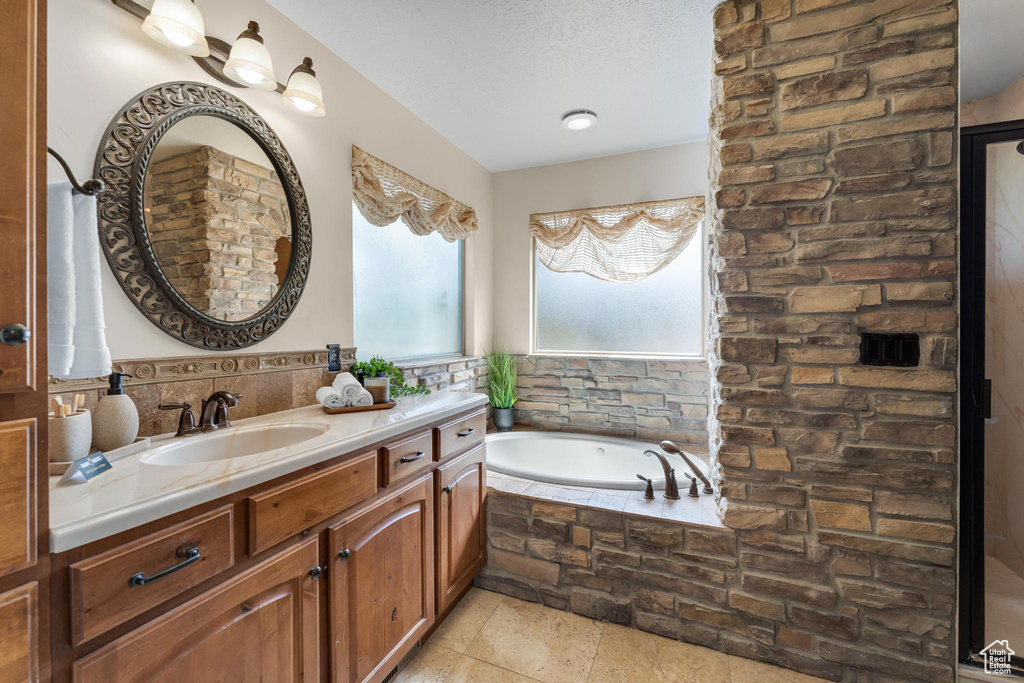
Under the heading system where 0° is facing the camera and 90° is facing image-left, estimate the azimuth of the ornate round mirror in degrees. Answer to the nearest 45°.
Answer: approximately 315°

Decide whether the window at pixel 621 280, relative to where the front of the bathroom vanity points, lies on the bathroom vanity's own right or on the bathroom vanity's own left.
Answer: on the bathroom vanity's own left

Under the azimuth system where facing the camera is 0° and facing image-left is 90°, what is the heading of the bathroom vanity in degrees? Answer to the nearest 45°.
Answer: approximately 315°

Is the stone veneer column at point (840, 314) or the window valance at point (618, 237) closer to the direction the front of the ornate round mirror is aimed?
the stone veneer column

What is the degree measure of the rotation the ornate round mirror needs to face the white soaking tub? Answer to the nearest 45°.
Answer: approximately 45° to its left

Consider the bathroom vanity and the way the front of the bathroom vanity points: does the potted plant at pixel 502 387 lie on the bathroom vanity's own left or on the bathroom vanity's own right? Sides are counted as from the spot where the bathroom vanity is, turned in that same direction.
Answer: on the bathroom vanity's own left

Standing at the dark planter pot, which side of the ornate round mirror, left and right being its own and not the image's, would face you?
left

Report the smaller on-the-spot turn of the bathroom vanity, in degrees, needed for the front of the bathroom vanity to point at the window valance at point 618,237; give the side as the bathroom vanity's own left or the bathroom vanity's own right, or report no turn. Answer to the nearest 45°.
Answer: approximately 90° to the bathroom vanity's own left
